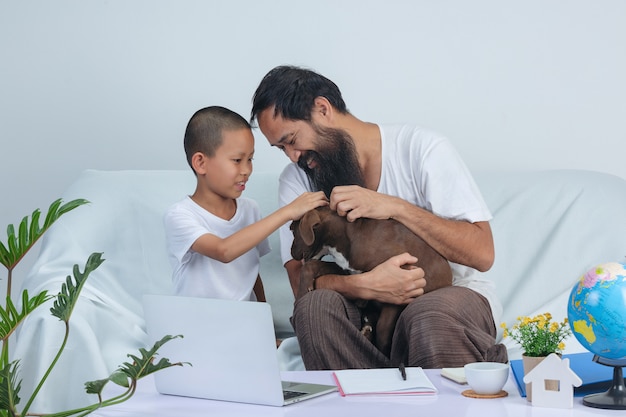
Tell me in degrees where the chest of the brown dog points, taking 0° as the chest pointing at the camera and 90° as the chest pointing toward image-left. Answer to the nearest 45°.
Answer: approximately 90°

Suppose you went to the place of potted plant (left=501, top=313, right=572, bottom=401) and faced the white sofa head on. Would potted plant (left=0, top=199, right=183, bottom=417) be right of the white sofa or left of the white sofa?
left

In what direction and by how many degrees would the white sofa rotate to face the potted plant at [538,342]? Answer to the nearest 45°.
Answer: approximately 45° to its left

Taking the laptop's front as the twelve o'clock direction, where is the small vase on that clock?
The small vase is roughly at 2 o'clock from the laptop.

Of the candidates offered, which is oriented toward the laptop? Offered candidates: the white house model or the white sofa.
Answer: the white sofa

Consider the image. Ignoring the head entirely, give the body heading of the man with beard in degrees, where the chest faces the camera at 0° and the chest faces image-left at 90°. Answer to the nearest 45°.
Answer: approximately 45°

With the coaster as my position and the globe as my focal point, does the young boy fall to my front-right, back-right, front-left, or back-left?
back-left

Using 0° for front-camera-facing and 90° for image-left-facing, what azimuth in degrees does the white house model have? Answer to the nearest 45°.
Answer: approximately 0°

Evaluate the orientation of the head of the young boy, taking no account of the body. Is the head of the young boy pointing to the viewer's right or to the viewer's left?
to the viewer's right

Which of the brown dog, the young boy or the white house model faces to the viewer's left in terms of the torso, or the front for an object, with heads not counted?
the brown dog

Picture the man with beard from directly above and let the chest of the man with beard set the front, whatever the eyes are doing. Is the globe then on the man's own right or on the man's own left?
on the man's own left

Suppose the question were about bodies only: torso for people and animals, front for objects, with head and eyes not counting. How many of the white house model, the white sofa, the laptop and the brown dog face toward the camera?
2
